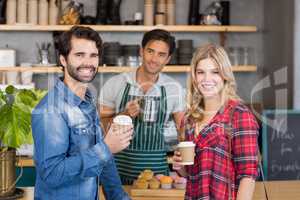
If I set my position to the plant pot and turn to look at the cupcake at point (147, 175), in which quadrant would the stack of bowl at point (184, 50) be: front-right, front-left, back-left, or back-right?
front-left

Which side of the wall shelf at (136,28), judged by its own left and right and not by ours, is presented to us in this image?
front

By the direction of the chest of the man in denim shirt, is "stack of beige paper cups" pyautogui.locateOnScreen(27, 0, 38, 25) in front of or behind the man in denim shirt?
behind

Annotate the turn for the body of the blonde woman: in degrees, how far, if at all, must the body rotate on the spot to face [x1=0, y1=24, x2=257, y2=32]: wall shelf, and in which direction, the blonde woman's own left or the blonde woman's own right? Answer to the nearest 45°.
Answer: approximately 135° to the blonde woman's own right

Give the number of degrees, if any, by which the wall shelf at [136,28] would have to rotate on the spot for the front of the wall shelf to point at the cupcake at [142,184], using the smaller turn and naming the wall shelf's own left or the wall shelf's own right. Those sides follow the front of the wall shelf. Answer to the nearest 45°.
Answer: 0° — it already faces it

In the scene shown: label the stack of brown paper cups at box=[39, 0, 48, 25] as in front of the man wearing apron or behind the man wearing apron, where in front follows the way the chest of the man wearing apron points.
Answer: behind

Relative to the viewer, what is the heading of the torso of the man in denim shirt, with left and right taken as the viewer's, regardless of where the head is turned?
facing the viewer and to the right of the viewer

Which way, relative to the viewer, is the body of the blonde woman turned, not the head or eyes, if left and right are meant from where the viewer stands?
facing the viewer and to the left of the viewer

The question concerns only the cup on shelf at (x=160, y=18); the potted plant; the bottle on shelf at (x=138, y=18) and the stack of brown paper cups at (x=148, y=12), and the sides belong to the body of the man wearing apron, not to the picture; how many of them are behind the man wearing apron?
3

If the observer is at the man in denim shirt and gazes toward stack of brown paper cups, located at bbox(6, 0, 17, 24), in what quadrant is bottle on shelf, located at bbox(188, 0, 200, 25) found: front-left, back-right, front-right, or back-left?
front-right

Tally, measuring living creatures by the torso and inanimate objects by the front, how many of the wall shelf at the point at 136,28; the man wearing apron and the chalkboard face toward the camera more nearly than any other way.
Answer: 3

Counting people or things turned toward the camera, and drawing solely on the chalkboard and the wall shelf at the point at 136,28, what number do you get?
2
